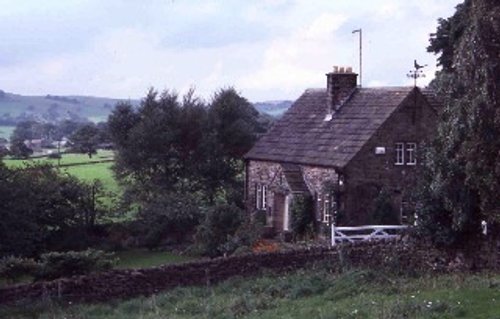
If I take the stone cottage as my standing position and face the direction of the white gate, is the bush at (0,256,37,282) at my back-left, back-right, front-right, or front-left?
front-right

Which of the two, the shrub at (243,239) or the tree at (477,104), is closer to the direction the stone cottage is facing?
the shrub

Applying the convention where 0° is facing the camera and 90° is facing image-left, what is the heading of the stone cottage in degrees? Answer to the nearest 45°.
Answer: approximately 45°

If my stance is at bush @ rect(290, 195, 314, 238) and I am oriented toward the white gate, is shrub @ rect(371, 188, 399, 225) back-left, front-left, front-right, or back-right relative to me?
front-left

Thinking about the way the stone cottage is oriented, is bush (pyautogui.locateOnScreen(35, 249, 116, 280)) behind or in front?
in front

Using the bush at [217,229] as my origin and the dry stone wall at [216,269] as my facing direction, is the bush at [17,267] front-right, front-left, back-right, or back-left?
front-right

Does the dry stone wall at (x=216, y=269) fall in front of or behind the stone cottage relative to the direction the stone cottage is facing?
in front

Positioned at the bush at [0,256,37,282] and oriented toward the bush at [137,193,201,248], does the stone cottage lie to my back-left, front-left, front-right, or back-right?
front-right

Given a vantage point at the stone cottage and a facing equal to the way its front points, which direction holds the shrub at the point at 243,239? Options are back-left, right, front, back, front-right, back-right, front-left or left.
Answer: front
